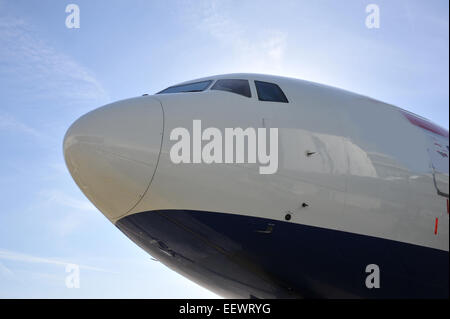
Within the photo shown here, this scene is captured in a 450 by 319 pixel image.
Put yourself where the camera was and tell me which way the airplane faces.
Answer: facing the viewer and to the left of the viewer
